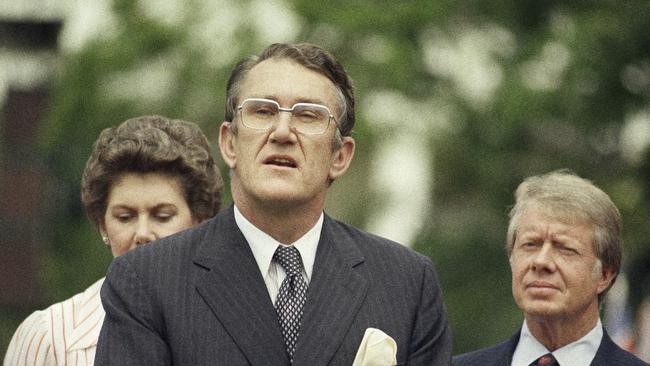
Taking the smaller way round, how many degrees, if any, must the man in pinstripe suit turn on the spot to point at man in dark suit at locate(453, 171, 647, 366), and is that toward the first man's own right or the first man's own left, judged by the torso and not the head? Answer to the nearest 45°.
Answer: approximately 135° to the first man's own left

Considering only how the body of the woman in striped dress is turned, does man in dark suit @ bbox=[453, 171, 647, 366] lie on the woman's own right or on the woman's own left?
on the woman's own left

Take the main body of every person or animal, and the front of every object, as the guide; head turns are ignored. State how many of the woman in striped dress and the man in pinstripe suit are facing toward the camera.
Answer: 2

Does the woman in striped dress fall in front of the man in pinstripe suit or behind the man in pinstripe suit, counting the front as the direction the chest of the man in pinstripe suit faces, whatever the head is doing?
behind

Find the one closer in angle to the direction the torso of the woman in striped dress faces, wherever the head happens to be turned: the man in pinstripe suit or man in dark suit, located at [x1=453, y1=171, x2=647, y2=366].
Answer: the man in pinstripe suit

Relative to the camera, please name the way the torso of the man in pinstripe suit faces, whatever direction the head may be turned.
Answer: toward the camera

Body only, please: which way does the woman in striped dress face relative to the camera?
toward the camera
